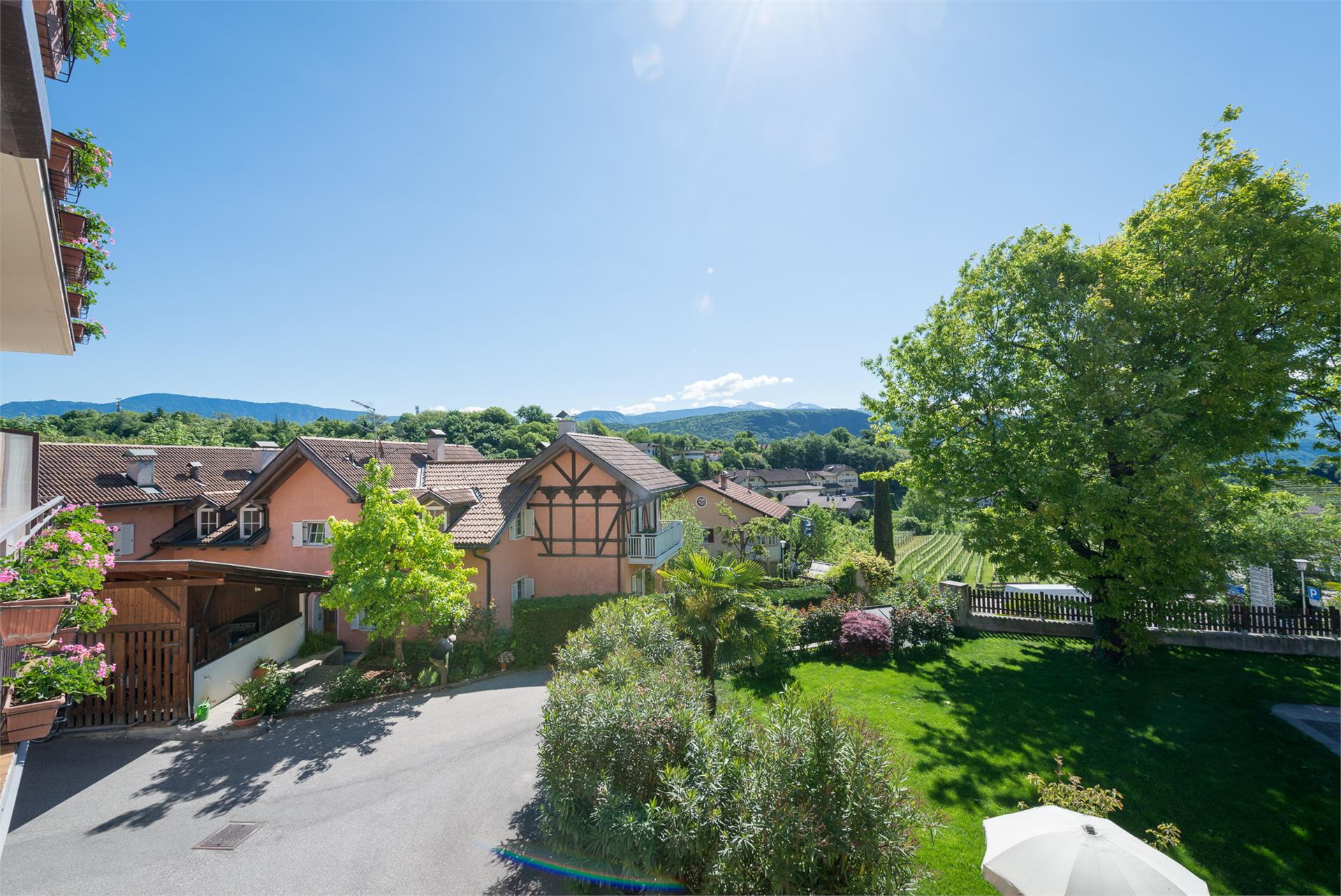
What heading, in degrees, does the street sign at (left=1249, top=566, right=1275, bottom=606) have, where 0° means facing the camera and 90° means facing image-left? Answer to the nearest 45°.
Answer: approximately 0°

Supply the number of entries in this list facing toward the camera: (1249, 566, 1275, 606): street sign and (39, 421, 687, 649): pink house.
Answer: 2

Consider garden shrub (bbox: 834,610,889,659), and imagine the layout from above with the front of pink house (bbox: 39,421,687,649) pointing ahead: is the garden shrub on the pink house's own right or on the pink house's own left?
on the pink house's own left

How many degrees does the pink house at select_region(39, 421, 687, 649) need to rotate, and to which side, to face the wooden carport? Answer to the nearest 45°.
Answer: approximately 45° to its right

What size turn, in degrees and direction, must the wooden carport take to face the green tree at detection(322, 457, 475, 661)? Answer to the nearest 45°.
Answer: approximately 45° to its left

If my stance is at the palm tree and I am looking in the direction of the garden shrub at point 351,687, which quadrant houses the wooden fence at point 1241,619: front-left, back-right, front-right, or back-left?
back-right

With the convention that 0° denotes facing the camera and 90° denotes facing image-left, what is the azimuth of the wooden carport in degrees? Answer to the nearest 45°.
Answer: approximately 315°

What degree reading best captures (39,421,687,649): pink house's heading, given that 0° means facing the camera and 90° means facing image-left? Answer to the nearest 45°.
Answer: approximately 0°
